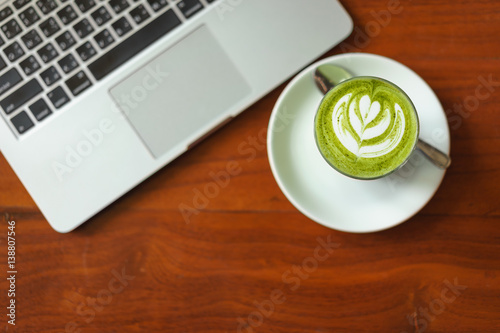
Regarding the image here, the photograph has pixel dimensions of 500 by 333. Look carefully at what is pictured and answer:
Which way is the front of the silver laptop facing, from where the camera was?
facing the viewer and to the right of the viewer
